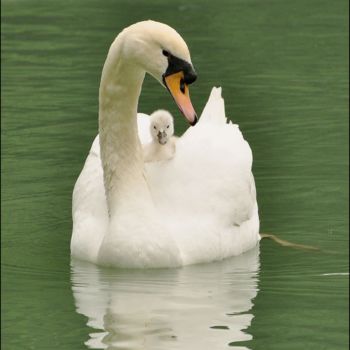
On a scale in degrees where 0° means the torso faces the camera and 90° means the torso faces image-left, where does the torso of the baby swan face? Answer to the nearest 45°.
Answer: approximately 0°

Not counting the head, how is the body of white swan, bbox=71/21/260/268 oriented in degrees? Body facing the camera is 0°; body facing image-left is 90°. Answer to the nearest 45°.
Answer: approximately 45°
